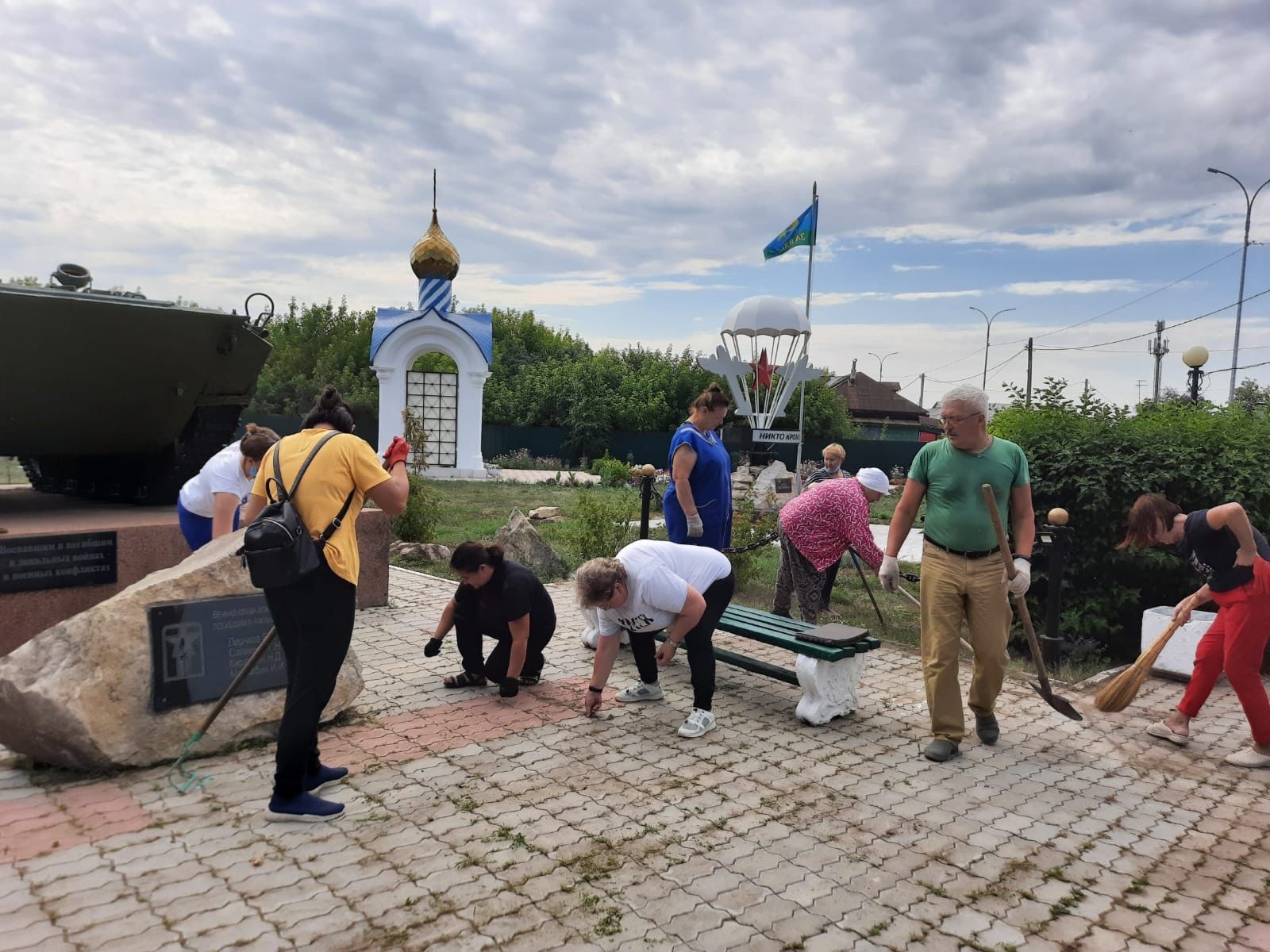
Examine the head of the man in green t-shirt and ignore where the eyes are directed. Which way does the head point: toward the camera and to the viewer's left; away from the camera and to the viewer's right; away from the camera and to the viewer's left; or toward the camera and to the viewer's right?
toward the camera and to the viewer's left

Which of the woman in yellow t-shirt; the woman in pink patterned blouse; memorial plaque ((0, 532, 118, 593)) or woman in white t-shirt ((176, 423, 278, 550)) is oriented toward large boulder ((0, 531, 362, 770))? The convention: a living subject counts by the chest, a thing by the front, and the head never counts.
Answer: the memorial plaque

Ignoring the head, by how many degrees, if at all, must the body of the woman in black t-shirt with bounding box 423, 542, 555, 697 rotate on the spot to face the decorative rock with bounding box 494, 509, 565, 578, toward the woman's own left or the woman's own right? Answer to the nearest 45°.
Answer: approximately 135° to the woman's own right

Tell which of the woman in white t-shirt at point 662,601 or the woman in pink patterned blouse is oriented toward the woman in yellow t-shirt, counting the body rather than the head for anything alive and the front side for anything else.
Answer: the woman in white t-shirt

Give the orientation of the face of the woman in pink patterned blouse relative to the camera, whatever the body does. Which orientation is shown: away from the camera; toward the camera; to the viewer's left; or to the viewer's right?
to the viewer's right

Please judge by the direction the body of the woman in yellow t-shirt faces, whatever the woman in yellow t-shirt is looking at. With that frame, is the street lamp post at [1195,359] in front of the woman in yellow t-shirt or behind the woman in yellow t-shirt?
in front

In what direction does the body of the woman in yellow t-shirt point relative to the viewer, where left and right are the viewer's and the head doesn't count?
facing away from the viewer and to the right of the viewer

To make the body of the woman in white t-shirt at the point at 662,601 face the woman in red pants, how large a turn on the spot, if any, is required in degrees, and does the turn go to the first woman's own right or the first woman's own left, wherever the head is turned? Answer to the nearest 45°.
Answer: approximately 135° to the first woman's own left

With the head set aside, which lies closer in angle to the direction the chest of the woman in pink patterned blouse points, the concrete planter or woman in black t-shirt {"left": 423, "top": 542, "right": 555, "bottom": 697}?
the concrete planter

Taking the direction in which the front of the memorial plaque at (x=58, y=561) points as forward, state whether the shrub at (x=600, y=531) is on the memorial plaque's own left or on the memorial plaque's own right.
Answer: on the memorial plaque's own left

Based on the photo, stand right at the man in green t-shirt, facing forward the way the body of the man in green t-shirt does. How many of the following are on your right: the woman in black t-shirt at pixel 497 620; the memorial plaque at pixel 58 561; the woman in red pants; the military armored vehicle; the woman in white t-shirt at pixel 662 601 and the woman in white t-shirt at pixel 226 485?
5

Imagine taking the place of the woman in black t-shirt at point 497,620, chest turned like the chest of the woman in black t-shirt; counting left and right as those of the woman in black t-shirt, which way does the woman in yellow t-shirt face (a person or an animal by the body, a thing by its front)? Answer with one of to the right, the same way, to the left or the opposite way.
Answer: the opposite way

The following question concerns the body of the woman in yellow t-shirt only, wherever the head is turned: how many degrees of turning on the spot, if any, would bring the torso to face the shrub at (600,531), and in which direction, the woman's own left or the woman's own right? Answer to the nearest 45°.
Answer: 0° — they already face it

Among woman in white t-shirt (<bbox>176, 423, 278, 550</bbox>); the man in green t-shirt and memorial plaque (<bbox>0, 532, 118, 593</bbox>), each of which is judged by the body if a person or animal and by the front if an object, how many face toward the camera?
2

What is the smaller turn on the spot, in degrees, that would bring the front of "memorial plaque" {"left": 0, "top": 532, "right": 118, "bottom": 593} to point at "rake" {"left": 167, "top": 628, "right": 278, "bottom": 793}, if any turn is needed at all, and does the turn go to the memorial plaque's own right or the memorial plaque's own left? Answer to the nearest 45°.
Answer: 0° — it already faces it
